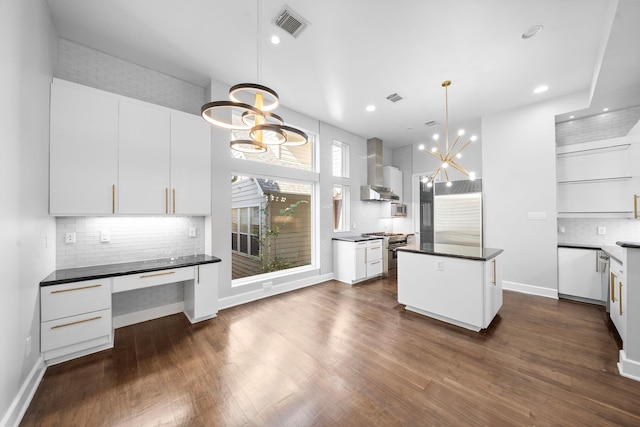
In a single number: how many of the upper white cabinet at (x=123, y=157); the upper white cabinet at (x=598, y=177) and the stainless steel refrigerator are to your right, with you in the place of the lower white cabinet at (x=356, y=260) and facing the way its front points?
1

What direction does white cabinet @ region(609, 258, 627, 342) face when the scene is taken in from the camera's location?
facing to the left of the viewer

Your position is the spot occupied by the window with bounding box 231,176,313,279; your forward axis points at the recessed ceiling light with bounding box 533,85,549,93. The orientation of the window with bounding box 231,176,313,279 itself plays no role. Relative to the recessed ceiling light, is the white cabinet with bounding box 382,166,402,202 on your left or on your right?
left

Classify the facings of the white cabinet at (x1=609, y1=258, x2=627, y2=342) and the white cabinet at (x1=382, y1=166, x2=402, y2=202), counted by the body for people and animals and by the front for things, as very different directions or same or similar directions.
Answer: very different directions

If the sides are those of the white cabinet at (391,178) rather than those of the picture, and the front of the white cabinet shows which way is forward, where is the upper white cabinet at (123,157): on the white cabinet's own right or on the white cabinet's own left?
on the white cabinet's own right

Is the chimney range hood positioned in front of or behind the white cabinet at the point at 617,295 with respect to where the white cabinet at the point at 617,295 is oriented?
in front

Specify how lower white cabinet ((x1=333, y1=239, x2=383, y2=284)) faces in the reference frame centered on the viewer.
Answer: facing the viewer and to the right of the viewer

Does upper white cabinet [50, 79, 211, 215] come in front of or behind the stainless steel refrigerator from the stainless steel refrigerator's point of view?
in front

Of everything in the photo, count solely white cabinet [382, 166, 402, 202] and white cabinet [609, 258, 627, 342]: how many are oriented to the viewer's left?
1

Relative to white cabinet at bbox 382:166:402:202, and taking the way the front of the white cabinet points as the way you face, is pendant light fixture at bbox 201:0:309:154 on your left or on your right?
on your right

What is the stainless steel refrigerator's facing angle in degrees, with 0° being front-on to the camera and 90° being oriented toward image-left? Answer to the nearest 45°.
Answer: approximately 0°

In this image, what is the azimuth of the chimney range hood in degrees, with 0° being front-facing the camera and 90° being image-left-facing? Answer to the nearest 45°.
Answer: approximately 315°

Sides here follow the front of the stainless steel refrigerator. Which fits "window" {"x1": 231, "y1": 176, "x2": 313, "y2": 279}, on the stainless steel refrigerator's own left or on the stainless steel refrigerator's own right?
on the stainless steel refrigerator's own right
